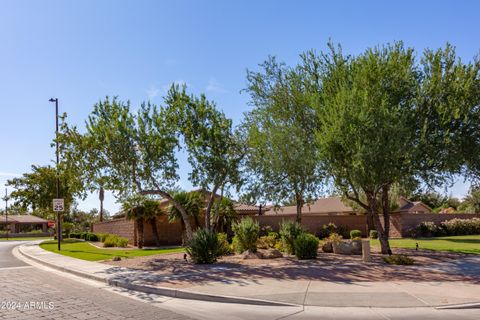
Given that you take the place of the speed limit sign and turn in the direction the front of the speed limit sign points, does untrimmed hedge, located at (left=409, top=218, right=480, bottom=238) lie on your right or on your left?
on your left

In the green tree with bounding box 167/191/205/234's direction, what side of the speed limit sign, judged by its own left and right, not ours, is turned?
left

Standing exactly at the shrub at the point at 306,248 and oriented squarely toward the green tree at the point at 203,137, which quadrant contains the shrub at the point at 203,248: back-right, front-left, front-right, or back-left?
front-left

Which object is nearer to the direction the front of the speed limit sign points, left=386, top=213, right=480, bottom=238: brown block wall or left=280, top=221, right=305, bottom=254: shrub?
the shrub

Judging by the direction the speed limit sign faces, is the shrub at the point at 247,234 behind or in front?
in front

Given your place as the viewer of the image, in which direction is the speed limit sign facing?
facing the viewer

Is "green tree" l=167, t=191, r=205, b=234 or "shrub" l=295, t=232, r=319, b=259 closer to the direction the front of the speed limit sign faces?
the shrub

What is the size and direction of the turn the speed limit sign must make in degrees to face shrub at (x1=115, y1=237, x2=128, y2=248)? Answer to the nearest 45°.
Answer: approximately 135° to its left

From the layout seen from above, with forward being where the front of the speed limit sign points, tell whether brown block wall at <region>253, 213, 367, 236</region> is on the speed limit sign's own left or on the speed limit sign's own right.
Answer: on the speed limit sign's own left

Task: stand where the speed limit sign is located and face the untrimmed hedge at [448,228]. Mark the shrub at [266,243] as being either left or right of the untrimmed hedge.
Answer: right

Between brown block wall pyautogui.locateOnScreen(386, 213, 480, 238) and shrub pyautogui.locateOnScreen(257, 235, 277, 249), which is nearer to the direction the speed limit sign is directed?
the shrub

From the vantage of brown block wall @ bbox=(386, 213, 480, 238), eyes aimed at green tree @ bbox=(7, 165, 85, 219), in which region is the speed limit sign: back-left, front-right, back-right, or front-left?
front-left

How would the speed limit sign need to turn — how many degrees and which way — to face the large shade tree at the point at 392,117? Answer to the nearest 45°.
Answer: approximately 45° to its left

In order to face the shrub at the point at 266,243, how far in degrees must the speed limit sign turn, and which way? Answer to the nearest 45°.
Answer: approximately 45° to its left
